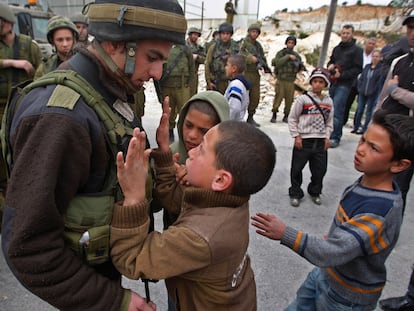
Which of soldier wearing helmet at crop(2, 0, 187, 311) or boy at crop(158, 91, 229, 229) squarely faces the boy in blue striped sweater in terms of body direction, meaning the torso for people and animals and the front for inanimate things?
the soldier wearing helmet

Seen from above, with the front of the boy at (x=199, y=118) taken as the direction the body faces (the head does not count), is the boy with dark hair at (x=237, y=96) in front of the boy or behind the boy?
behind

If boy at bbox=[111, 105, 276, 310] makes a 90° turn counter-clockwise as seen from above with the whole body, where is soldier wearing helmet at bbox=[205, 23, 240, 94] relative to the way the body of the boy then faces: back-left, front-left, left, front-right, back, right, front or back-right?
back

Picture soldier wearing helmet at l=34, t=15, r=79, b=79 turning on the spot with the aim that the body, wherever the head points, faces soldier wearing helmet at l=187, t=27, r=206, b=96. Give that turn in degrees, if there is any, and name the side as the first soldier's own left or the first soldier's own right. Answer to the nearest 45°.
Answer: approximately 90° to the first soldier's own left

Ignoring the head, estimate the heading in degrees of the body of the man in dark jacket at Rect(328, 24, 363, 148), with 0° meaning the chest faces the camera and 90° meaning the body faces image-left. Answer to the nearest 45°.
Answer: approximately 45°

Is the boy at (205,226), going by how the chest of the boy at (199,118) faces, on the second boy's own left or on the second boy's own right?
on the second boy's own left

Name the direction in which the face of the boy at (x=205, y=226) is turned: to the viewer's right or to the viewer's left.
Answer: to the viewer's left

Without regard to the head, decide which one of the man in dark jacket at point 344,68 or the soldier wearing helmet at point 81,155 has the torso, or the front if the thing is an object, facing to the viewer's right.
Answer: the soldier wearing helmet

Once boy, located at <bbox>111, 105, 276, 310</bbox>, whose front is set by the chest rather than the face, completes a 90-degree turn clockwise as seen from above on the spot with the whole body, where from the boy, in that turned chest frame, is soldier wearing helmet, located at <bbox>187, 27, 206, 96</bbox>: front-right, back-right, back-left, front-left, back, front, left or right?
front

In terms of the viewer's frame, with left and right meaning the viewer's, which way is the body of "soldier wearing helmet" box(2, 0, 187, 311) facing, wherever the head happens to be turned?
facing to the right of the viewer

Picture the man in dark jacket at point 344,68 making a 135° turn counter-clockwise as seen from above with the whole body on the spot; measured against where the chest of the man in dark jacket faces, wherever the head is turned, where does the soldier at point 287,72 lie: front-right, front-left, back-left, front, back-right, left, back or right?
back-left

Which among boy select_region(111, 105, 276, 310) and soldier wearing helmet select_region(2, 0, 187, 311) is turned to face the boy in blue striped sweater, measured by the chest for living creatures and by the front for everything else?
the soldier wearing helmet

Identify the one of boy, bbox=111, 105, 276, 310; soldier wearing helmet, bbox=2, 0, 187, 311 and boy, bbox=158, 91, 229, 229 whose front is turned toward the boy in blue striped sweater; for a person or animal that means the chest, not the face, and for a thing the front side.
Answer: the soldier wearing helmet

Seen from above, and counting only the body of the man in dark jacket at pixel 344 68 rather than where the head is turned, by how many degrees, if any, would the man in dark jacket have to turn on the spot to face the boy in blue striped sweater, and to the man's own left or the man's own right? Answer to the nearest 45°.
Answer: approximately 45° to the man's own left
